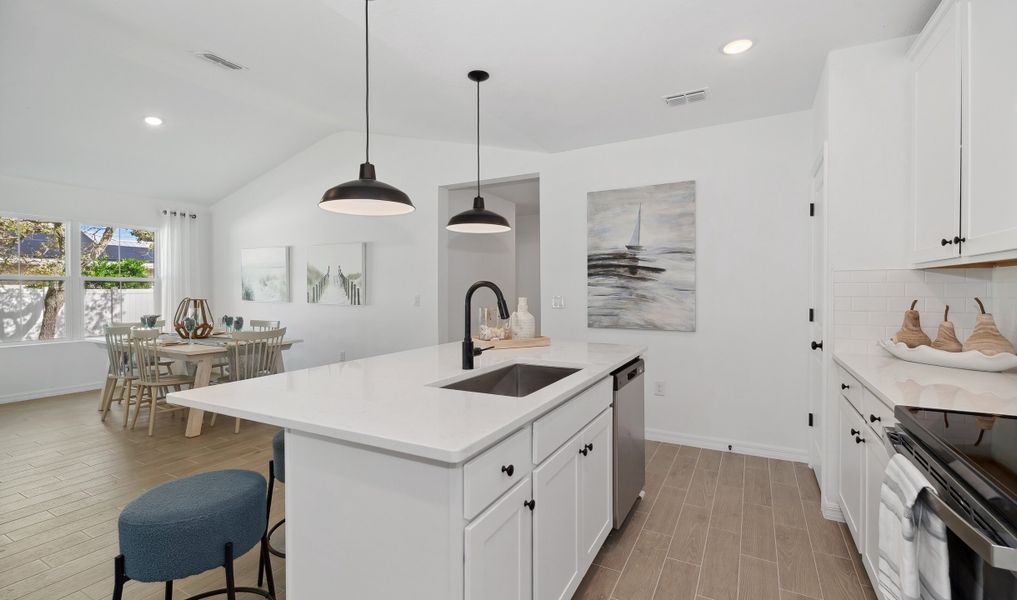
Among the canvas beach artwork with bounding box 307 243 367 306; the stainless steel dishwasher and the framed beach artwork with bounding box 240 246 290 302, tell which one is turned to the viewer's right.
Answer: the stainless steel dishwasher

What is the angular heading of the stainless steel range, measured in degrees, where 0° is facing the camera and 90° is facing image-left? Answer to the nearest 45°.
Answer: approximately 90°

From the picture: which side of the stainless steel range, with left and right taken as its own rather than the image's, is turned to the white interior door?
right

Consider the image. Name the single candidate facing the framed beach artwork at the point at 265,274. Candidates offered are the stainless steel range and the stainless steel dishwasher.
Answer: the stainless steel range

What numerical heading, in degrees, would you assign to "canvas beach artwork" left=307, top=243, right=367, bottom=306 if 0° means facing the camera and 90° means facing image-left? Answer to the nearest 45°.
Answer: approximately 45°

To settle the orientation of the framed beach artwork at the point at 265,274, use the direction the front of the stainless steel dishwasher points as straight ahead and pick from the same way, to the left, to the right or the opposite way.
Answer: to the right

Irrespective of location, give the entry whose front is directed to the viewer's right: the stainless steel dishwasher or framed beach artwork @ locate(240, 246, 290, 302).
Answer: the stainless steel dishwasher

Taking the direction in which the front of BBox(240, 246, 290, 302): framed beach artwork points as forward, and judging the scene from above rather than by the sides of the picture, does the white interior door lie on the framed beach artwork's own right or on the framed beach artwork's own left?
on the framed beach artwork's own left

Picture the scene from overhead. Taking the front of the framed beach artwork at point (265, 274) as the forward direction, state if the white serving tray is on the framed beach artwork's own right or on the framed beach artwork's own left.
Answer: on the framed beach artwork's own left

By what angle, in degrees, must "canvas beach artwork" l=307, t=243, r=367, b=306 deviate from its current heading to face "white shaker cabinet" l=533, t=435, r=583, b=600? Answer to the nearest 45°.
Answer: approximately 45° to its left

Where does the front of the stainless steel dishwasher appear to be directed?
to the viewer's right

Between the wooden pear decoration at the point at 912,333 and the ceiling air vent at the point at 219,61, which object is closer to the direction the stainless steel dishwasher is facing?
the wooden pear decoration

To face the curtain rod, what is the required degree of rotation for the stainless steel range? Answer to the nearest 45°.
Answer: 0° — it already faces it

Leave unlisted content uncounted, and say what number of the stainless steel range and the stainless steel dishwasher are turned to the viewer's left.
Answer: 1

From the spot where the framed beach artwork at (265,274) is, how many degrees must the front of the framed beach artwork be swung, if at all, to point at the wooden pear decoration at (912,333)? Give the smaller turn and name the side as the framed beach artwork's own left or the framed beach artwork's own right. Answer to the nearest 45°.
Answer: approximately 90° to the framed beach artwork's own left
